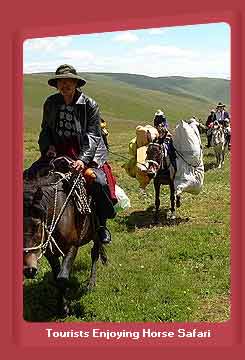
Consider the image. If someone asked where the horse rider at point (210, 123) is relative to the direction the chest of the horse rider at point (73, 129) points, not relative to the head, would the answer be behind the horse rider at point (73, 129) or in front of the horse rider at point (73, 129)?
behind

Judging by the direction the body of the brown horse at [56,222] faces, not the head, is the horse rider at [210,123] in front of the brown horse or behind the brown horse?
behind

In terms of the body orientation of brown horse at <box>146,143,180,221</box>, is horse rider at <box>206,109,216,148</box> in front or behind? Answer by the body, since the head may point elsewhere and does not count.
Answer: behind

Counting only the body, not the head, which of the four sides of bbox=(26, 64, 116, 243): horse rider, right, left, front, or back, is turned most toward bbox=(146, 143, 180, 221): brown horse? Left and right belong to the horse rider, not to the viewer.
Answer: back

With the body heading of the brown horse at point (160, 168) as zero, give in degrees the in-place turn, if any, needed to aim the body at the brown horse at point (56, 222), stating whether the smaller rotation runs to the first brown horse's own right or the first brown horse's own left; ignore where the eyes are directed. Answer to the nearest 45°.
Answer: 0° — it already faces it

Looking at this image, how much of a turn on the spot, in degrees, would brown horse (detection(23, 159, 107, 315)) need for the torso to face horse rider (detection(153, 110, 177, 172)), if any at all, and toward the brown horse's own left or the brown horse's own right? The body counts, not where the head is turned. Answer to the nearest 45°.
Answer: approximately 180°

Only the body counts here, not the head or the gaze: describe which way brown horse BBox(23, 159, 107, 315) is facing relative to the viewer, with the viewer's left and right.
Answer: facing the viewer and to the left of the viewer

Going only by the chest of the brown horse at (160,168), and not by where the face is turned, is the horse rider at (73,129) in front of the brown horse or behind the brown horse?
in front

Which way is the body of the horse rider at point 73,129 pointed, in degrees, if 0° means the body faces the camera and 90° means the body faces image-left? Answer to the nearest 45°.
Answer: approximately 45°

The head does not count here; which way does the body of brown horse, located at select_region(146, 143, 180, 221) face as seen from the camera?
toward the camera

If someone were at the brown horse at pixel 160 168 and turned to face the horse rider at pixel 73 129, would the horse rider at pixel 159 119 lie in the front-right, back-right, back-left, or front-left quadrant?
back-right

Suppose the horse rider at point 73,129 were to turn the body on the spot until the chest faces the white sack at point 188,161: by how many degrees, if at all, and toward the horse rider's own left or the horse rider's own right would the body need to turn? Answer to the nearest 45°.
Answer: approximately 180°

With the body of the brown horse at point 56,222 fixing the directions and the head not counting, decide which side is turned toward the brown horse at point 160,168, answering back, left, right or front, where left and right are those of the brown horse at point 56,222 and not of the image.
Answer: back
